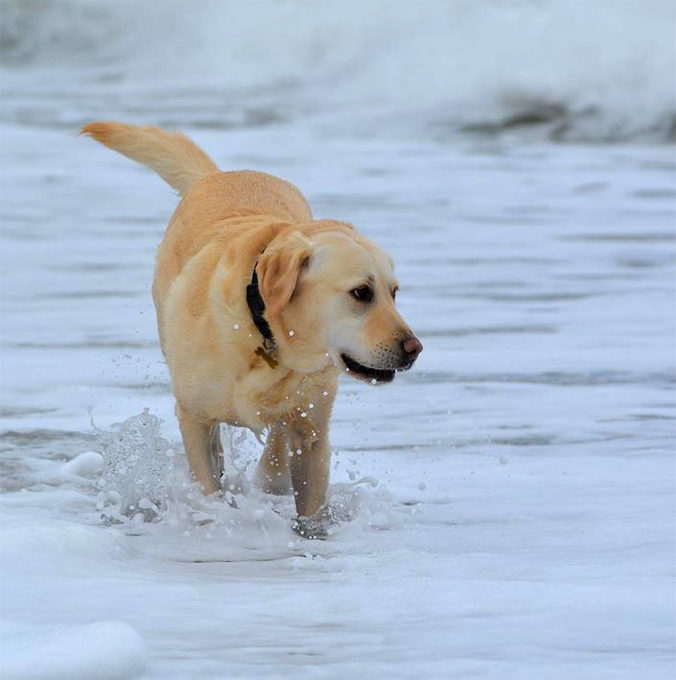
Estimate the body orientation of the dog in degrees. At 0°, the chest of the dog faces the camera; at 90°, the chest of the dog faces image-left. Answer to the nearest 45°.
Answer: approximately 315°
